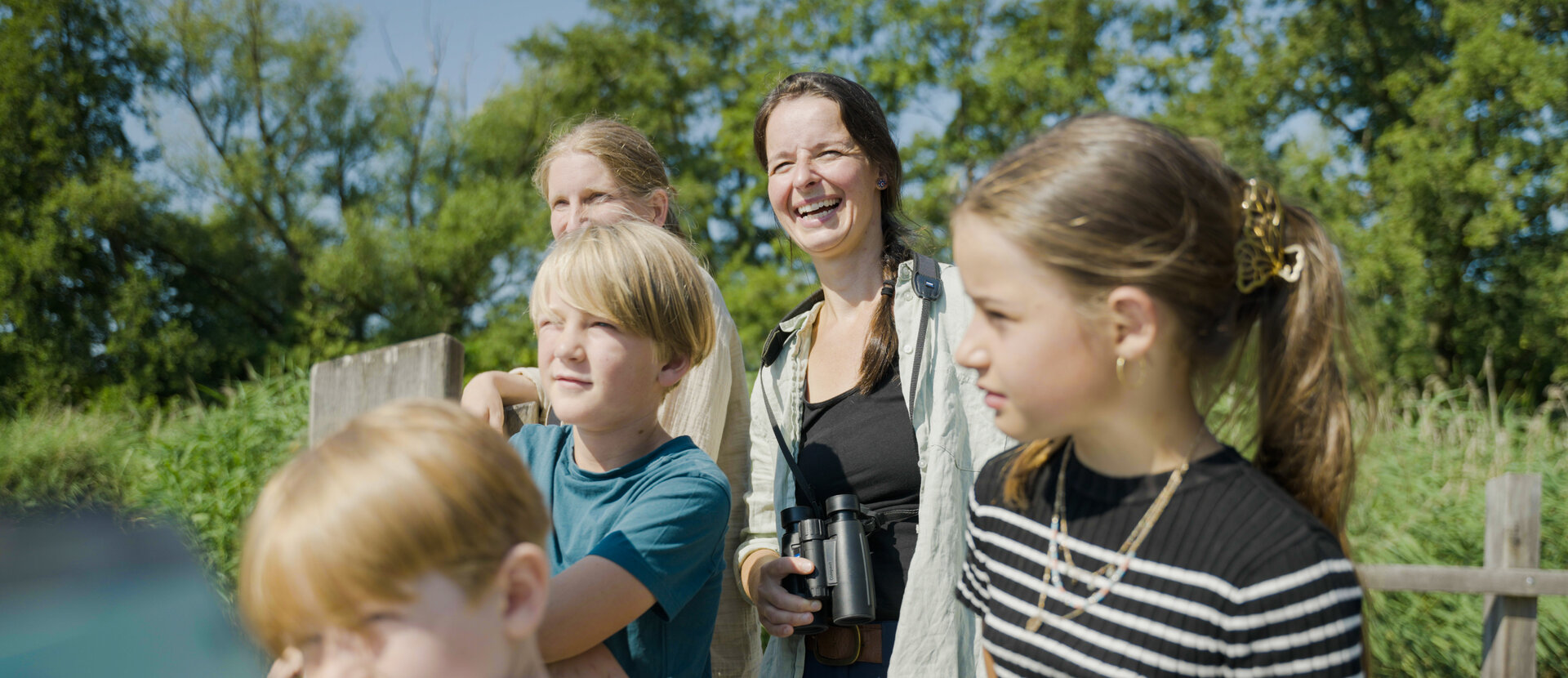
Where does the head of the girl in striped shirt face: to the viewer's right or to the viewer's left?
to the viewer's left

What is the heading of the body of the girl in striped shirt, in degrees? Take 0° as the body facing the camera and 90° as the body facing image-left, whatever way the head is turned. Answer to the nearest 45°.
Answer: approximately 45°

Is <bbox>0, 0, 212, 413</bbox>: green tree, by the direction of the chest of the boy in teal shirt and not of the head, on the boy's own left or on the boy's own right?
on the boy's own right

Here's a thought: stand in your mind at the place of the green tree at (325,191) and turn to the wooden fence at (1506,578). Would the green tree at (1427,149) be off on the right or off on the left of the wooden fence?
left
